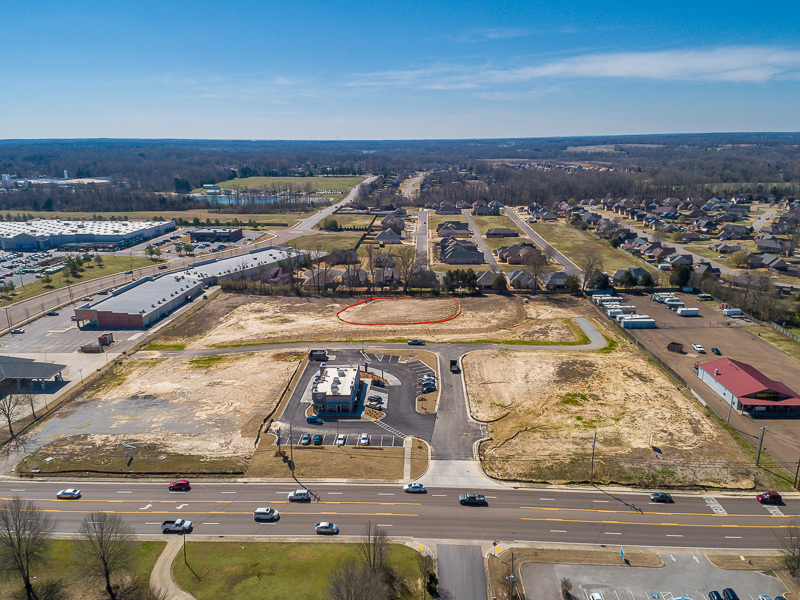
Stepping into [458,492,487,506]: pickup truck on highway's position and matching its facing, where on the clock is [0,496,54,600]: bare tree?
The bare tree is roughly at 11 o'clock from the pickup truck on highway.

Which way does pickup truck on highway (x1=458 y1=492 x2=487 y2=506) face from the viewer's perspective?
to the viewer's left

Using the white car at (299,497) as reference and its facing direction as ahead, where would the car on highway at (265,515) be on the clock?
The car on highway is roughly at 11 o'clock from the white car.

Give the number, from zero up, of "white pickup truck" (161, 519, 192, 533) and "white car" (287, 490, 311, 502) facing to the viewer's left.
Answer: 1

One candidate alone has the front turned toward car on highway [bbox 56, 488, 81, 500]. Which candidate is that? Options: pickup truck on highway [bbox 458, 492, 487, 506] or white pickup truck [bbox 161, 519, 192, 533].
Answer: pickup truck on highway [bbox 458, 492, 487, 506]

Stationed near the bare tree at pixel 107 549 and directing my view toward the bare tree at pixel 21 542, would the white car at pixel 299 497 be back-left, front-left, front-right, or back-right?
back-right

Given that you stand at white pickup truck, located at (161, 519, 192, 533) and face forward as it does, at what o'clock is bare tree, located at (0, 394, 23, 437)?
The bare tree is roughly at 8 o'clock from the white pickup truck.

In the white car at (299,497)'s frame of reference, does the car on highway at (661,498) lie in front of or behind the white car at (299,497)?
behind

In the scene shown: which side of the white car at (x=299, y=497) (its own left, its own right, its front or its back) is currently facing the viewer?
left

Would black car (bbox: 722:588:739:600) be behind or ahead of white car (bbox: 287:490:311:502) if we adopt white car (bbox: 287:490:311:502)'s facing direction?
behind

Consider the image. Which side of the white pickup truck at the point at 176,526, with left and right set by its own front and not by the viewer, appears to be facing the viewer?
right
